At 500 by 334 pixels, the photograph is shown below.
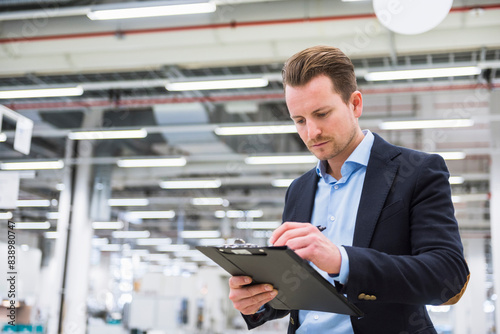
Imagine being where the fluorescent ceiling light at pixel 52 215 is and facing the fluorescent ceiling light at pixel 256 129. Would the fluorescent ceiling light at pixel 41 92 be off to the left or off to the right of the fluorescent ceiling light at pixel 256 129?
right

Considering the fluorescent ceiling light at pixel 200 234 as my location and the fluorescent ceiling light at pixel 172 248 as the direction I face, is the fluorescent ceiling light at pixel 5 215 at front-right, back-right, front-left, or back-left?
back-left

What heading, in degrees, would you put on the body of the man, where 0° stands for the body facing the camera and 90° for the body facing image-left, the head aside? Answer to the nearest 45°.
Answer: approximately 45°

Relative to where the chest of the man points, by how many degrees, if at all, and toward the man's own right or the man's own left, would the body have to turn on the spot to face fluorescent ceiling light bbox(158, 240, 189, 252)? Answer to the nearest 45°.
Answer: approximately 135° to the man's own right

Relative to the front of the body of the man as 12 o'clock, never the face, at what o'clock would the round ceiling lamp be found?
The round ceiling lamp is roughly at 5 o'clock from the man.

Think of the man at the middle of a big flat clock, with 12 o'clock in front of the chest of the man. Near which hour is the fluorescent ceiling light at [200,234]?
The fluorescent ceiling light is roughly at 4 o'clock from the man.

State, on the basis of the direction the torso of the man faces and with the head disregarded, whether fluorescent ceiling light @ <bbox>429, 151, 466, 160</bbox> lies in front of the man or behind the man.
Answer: behind

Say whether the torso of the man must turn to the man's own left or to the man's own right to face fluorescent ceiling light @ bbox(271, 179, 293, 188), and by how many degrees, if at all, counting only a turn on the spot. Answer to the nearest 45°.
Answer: approximately 135° to the man's own right

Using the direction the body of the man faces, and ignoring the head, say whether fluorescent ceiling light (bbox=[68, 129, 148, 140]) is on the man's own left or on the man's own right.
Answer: on the man's own right

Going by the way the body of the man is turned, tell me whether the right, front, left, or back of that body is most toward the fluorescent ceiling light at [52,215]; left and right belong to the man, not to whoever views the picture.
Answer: right

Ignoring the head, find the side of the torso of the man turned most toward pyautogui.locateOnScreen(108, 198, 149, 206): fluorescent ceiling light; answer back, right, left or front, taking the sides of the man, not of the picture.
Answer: right

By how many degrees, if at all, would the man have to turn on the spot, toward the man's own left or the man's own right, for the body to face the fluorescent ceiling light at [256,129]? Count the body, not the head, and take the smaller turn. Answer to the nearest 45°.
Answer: approximately 135° to the man's own right

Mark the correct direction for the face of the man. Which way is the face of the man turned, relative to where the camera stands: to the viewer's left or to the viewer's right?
to the viewer's left

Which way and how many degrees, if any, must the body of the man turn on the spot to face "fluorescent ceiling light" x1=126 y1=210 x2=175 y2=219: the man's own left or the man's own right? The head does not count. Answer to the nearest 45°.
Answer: approximately 135° to the man's own right

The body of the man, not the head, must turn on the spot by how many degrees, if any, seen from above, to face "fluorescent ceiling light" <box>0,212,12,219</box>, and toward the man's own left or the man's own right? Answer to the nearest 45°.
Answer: approximately 90° to the man's own right

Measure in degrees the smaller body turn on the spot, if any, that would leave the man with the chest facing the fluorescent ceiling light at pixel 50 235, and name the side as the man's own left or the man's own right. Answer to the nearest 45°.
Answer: approximately 90° to the man's own right
